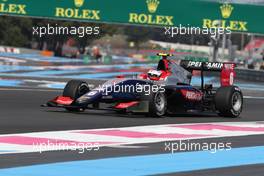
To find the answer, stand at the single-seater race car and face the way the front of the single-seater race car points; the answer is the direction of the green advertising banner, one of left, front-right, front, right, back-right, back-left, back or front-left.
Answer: back-right

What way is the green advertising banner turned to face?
toward the camera

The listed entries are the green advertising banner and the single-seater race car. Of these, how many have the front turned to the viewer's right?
0

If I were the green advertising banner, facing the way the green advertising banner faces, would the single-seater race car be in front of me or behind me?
in front

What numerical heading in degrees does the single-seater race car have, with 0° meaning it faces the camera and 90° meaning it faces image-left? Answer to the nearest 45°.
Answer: approximately 45°
